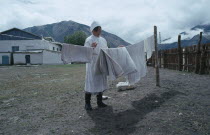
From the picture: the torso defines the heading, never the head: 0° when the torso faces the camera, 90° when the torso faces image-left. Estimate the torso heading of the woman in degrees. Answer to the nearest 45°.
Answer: approximately 315°

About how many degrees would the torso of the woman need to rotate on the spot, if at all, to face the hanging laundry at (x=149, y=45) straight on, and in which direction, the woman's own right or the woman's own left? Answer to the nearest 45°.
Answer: approximately 90° to the woman's own left

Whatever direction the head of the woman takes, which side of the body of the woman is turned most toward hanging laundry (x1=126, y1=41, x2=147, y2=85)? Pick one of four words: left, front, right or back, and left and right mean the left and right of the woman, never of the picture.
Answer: left

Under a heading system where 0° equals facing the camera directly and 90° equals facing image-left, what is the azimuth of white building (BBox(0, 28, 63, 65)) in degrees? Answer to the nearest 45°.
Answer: approximately 0°
